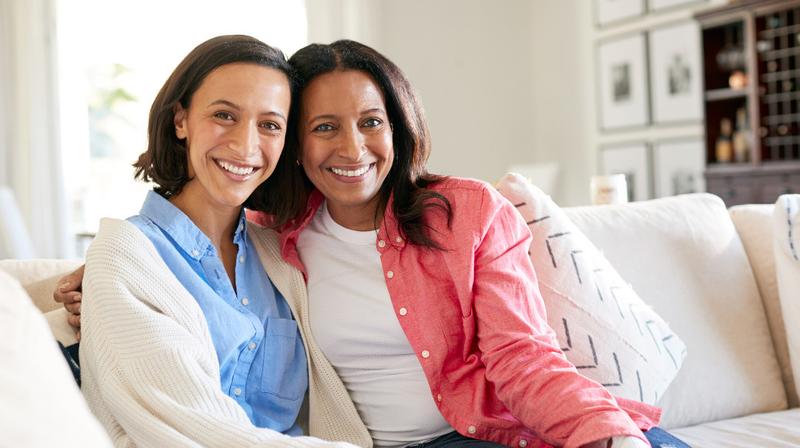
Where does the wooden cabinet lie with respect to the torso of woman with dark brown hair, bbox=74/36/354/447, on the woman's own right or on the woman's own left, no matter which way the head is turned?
on the woman's own left

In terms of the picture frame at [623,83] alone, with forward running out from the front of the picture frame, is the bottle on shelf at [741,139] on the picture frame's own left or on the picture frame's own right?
on the picture frame's own left

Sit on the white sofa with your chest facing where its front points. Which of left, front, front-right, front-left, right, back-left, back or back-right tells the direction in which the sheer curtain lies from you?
back-right

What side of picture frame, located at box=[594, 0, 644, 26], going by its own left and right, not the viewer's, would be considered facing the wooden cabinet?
left

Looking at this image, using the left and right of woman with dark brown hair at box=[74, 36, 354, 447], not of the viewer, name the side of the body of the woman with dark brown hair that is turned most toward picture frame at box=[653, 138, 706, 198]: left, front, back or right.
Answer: left

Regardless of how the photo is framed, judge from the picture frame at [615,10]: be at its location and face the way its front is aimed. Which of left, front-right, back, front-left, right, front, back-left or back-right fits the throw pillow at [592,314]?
front-left

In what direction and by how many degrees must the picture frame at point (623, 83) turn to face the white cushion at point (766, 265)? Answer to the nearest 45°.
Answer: approximately 45° to its left
